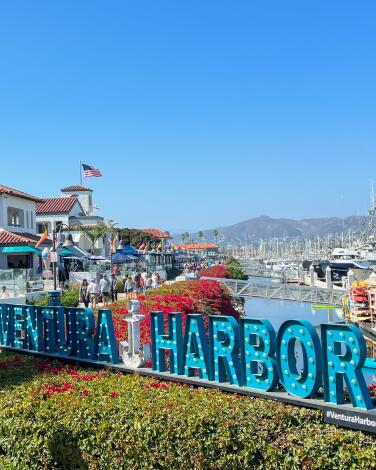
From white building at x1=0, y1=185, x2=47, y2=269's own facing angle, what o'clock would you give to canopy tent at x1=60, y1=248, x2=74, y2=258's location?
The canopy tent is roughly at 10 o'clock from the white building.

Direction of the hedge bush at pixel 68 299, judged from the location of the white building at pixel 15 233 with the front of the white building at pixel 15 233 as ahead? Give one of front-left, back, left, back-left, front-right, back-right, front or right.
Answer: front-right

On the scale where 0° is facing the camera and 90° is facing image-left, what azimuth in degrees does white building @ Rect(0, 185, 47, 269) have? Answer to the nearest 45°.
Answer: approximately 315°

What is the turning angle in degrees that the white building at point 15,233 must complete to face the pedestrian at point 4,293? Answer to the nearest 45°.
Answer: approximately 45° to its right

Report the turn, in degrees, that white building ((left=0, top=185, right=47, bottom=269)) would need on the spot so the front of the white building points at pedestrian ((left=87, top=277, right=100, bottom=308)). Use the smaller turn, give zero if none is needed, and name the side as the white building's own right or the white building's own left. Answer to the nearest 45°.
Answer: approximately 45° to the white building's own right

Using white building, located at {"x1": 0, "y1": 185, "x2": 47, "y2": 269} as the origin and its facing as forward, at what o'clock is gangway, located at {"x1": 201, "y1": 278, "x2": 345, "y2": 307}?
The gangway is roughly at 11 o'clock from the white building.

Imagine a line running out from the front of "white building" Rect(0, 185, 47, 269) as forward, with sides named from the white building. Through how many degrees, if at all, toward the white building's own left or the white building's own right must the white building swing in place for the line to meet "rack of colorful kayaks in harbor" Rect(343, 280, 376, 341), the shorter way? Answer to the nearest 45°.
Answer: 0° — it already faces it
